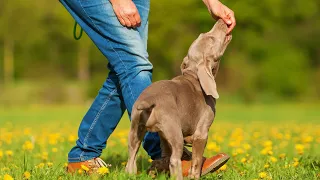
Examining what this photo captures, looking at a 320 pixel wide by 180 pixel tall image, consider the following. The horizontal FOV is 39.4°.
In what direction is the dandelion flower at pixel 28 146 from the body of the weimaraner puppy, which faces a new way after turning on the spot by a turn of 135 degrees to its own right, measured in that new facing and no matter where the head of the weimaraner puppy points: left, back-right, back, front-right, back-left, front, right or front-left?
back-right

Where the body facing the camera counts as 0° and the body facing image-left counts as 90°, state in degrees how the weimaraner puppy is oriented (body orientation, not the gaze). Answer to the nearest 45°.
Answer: approximately 225°

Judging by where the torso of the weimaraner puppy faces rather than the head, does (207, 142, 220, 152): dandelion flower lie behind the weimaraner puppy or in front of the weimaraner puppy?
in front
